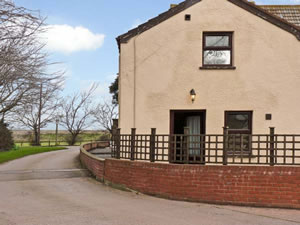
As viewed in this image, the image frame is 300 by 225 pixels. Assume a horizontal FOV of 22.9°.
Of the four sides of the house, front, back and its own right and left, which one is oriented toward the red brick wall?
front

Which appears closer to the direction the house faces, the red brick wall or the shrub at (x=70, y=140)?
the red brick wall

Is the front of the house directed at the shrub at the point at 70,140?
no

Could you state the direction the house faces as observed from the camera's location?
facing the viewer

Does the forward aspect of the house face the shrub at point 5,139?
no

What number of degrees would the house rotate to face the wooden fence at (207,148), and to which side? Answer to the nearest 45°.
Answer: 0° — it already faces it

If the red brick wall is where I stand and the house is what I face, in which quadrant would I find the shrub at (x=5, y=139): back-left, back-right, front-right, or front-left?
front-left
